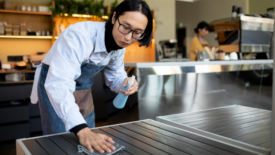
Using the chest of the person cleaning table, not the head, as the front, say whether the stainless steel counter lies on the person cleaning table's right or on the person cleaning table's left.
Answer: on the person cleaning table's left

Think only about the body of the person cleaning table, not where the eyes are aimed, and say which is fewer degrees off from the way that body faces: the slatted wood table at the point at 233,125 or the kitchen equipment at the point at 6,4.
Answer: the slatted wood table

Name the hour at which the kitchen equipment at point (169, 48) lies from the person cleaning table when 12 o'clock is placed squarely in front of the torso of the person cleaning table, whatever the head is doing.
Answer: The kitchen equipment is roughly at 8 o'clock from the person cleaning table.

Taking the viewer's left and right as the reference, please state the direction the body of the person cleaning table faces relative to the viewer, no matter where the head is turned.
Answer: facing the viewer and to the right of the viewer

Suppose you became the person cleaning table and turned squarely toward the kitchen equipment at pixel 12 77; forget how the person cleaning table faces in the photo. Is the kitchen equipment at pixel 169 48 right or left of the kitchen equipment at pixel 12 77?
right

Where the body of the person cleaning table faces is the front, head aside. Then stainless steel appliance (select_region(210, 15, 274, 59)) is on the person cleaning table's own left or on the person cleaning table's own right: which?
on the person cleaning table's own left

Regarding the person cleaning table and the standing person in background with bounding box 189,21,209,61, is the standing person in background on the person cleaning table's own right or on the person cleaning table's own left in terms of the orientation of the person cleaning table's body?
on the person cleaning table's own left

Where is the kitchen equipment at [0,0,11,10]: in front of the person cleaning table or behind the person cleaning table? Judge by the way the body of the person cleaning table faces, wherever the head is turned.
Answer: behind
